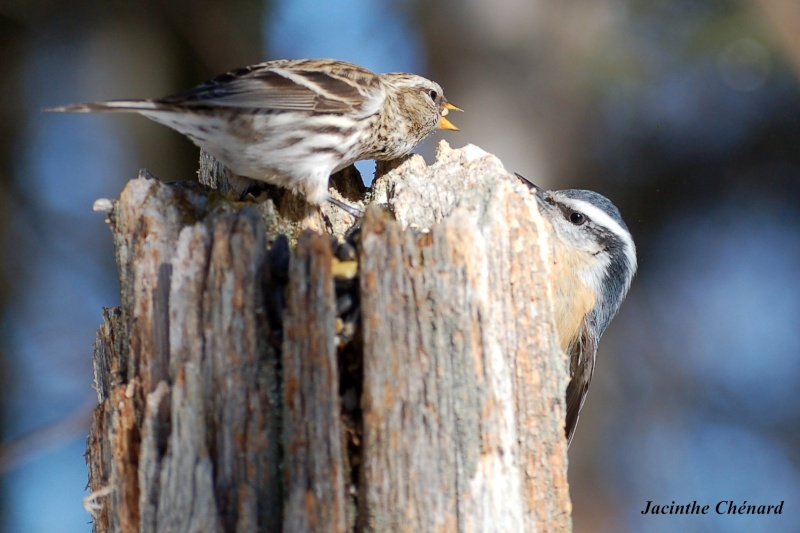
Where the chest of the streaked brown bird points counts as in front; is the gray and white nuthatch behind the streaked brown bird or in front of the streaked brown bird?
in front

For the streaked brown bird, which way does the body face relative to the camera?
to the viewer's right

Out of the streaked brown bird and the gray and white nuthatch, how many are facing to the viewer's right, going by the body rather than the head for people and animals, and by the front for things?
1

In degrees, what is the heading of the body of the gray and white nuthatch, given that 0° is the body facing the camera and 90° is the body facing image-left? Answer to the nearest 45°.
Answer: approximately 90°

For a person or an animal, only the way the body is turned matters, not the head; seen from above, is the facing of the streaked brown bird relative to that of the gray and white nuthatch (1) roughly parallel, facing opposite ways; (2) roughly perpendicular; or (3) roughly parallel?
roughly parallel, facing opposite ways
